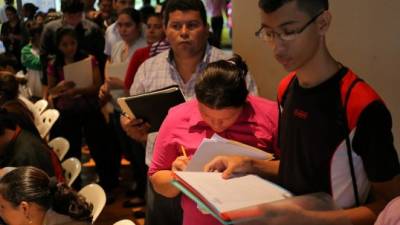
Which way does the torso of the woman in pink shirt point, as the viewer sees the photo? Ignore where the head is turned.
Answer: toward the camera

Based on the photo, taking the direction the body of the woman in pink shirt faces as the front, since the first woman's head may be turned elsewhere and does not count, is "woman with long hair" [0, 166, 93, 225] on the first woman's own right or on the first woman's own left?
on the first woman's own right
